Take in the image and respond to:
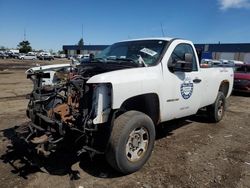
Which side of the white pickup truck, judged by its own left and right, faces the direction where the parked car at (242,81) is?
back

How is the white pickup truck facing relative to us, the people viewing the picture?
facing the viewer and to the left of the viewer
